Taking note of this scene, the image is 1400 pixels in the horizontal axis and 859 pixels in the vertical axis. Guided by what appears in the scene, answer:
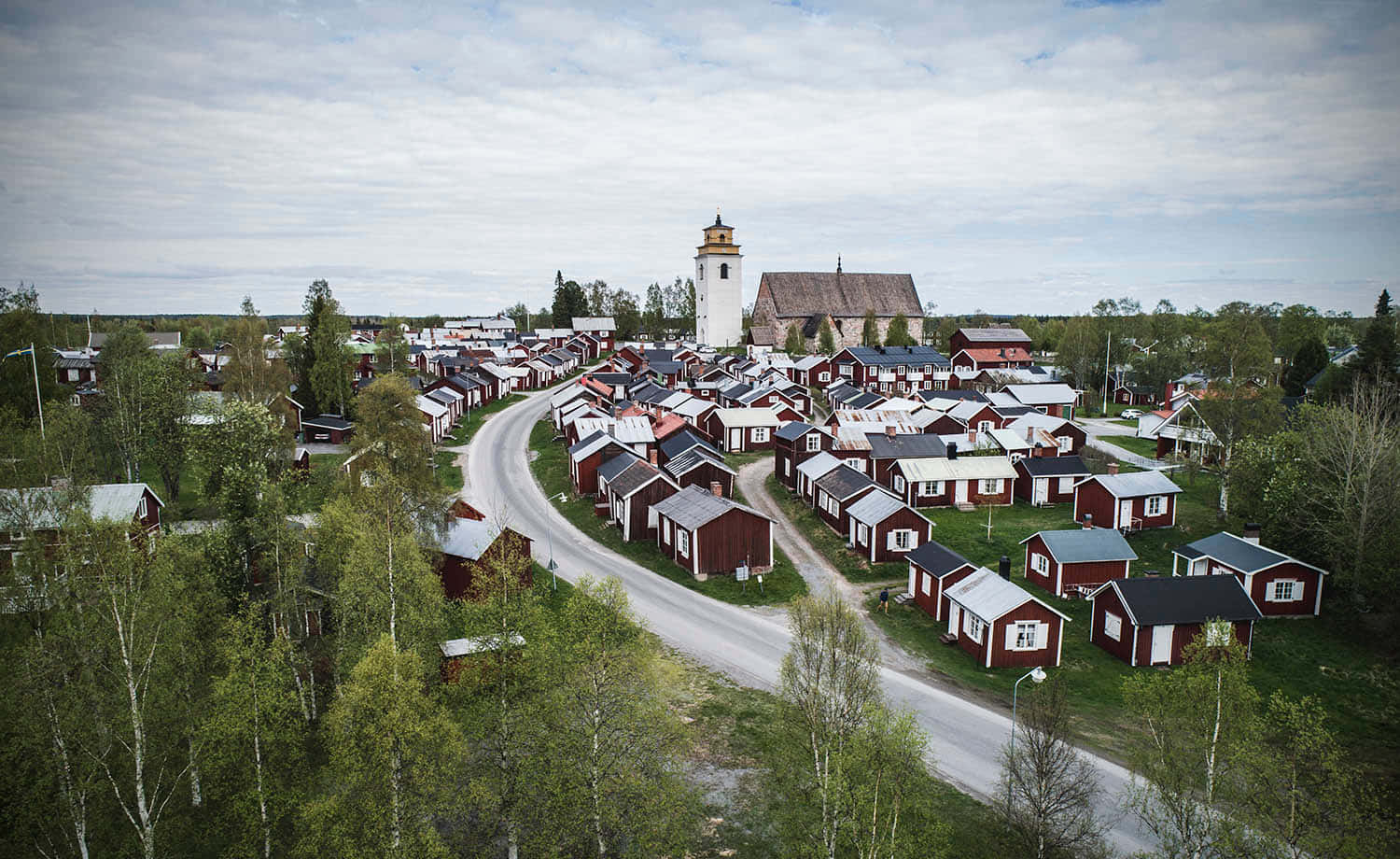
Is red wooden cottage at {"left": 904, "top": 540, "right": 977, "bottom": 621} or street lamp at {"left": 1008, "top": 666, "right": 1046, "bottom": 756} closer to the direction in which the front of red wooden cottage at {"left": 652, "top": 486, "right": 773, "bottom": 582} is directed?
the street lamp

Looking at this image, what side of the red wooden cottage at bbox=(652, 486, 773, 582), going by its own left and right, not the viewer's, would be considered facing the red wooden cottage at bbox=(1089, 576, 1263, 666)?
left

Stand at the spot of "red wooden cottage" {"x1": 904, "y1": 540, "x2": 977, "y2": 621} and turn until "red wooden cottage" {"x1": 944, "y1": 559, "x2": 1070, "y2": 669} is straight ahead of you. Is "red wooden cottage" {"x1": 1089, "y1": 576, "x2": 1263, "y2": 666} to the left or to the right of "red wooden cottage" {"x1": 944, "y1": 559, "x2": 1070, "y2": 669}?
left

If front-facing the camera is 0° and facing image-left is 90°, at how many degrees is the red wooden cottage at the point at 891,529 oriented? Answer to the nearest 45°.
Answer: approximately 45°

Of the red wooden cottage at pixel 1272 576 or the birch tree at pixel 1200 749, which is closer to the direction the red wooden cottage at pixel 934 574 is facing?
the birch tree

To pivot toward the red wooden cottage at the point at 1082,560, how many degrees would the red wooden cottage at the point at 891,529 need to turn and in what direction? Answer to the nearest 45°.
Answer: approximately 135° to its left

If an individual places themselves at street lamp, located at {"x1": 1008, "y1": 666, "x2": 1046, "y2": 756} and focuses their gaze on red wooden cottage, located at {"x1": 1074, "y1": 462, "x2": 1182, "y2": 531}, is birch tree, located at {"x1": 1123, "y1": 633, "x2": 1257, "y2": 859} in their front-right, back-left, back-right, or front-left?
back-right

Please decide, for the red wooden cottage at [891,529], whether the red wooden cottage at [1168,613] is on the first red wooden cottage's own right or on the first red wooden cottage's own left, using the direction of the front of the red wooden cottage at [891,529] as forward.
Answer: on the first red wooden cottage's own left

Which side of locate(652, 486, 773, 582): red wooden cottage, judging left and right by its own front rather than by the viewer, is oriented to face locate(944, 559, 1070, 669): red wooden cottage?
left

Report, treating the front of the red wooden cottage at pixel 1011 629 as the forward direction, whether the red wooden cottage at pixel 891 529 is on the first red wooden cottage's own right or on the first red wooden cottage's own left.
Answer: on the first red wooden cottage's own right
